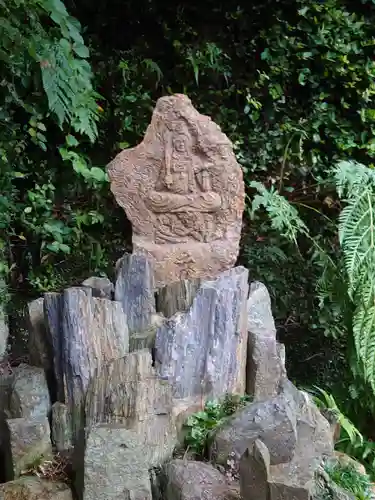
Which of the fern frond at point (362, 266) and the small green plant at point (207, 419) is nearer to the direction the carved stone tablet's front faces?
the small green plant

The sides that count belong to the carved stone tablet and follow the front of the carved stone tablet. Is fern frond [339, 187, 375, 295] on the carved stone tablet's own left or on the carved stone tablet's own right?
on the carved stone tablet's own left

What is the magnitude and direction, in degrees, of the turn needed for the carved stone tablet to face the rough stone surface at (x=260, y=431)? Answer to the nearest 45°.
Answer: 0° — it already faces it

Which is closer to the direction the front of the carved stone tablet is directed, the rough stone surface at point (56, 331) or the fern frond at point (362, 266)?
the rough stone surface

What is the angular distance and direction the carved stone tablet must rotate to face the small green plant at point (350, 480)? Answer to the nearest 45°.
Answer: approximately 45° to its left

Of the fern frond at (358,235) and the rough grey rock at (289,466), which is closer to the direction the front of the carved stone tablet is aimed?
the rough grey rock

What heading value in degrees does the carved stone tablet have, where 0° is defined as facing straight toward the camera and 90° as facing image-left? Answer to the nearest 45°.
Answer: approximately 0°

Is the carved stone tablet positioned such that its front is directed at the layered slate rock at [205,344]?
yes

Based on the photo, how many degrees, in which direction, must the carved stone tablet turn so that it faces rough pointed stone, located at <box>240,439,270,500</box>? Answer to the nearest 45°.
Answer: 0° — it already faces it
